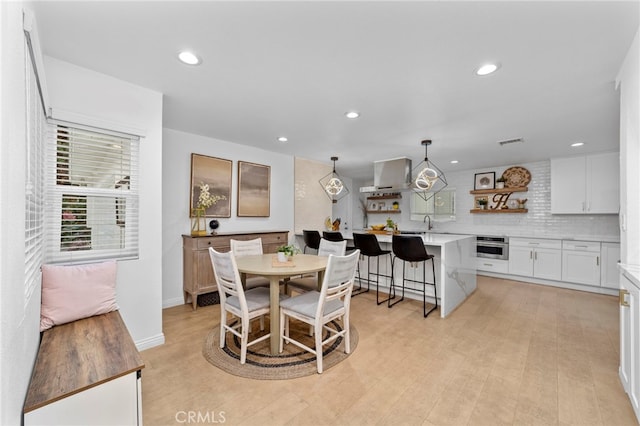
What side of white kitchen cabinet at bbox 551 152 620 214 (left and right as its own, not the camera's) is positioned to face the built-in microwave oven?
right

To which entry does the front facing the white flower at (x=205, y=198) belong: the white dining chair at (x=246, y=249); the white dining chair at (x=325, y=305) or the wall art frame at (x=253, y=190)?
the white dining chair at (x=325, y=305)

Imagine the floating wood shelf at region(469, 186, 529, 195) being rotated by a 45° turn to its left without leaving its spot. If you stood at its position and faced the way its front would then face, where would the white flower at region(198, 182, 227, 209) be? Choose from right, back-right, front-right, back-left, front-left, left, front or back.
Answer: right

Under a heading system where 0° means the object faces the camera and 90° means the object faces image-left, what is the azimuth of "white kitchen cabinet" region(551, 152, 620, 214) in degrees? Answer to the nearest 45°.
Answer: approximately 0°

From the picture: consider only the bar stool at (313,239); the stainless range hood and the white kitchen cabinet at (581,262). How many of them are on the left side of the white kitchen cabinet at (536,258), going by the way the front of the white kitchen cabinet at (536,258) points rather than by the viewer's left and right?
1

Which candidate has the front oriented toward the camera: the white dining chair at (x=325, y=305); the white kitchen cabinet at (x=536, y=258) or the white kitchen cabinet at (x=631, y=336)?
the white kitchen cabinet at (x=536, y=258)

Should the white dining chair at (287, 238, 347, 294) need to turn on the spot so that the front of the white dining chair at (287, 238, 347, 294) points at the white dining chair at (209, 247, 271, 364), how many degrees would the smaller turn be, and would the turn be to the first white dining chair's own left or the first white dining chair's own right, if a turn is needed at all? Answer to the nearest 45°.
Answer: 0° — it already faces it

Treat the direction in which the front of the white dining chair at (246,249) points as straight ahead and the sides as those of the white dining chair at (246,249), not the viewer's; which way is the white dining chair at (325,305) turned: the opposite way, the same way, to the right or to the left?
the opposite way

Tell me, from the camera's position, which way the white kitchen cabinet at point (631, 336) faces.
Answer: facing to the left of the viewer

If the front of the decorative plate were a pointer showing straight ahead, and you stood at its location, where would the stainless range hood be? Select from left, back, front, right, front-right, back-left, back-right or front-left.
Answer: front-right
